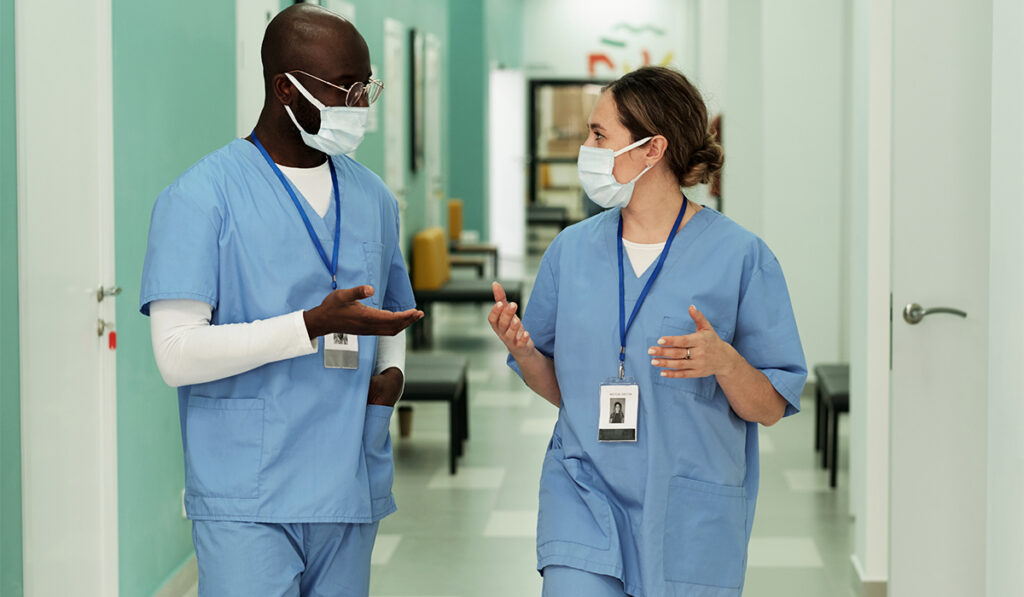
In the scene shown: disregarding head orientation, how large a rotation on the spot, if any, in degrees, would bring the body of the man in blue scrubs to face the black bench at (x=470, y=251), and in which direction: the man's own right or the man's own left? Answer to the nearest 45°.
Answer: approximately 135° to the man's own left

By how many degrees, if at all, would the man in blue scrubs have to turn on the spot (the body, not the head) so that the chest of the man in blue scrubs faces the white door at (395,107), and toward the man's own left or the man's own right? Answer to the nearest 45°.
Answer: approximately 135° to the man's own left

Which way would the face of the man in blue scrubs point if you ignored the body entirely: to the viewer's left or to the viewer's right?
to the viewer's right

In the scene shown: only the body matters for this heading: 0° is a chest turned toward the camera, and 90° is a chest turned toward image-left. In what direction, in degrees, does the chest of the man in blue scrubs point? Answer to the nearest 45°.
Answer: approximately 315°

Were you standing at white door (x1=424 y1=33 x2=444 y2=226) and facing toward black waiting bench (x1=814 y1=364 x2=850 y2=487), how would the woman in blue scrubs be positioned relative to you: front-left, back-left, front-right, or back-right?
front-right

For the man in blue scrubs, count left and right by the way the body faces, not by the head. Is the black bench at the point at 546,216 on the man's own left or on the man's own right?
on the man's own left

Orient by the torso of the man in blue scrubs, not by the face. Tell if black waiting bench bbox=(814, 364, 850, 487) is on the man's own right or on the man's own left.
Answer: on the man's own left

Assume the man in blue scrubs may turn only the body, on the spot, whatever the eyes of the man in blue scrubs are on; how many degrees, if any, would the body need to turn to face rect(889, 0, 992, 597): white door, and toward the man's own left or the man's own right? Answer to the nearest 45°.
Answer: approximately 90° to the man's own left

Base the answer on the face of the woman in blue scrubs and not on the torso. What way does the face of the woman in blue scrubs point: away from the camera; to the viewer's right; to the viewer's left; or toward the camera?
to the viewer's left

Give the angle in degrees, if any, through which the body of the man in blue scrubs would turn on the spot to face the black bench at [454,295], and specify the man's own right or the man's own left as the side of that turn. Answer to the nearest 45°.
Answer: approximately 135° to the man's own left

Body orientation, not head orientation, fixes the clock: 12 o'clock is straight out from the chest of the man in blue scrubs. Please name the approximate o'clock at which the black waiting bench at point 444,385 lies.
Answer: The black waiting bench is roughly at 8 o'clock from the man in blue scrubs.

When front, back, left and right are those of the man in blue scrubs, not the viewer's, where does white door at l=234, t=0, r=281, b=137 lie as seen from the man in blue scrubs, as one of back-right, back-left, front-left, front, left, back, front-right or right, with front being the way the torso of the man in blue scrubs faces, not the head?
back-left
